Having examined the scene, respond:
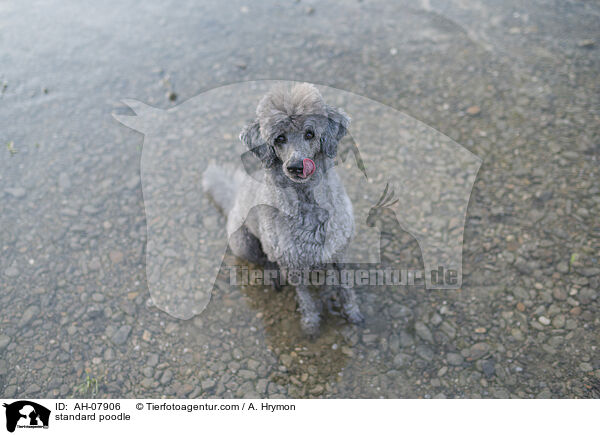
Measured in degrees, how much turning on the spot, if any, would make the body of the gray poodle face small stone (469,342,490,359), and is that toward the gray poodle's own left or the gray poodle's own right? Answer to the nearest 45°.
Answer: approximately 45° to the gray poodle's own left

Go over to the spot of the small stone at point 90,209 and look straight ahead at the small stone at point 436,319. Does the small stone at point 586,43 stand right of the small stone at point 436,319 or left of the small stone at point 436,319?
left

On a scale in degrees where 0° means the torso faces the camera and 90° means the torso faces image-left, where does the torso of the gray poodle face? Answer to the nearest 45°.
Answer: approximately 315°

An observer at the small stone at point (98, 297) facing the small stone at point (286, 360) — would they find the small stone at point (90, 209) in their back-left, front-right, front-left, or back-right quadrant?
back-left

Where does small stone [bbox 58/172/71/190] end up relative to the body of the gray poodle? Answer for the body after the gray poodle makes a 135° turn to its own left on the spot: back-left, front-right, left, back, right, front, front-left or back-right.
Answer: front-left

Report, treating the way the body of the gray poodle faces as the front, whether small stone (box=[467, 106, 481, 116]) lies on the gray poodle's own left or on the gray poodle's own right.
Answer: on the gray poodle's own left

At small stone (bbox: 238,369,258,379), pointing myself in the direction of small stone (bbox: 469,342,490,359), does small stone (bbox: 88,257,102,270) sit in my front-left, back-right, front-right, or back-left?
back-left

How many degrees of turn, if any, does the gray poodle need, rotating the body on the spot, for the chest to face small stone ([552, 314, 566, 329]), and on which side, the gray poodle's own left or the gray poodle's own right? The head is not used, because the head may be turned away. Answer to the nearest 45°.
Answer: approximately 45° to the gray poodle's own left

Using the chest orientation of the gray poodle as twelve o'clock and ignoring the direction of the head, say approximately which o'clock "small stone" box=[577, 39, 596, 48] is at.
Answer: The small stone is roughly at 9 o'clock from the gray poodle.
